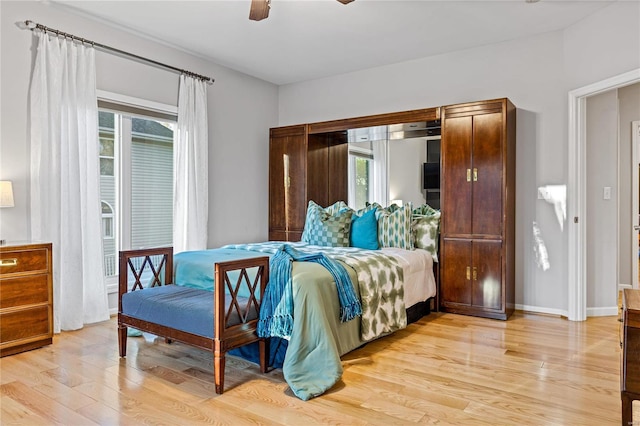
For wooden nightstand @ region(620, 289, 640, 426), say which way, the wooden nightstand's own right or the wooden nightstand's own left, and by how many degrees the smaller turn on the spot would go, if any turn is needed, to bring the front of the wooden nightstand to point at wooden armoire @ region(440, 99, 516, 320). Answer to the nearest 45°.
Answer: approximately 45° to the wooden nightstand's own right

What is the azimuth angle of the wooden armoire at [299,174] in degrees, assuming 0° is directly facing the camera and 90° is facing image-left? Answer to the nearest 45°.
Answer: approximately 45°

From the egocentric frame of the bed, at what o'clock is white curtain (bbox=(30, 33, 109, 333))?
The white curtain is roughly at 2 o'clock from the bed.

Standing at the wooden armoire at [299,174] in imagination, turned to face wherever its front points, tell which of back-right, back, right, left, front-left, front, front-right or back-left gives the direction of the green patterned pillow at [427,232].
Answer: left

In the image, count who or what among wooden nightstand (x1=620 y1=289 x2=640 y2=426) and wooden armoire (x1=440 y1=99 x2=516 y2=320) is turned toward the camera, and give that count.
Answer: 1

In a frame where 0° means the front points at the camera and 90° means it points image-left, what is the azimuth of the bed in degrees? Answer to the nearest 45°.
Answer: approximately 45°

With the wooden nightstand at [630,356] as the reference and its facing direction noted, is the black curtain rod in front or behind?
in front

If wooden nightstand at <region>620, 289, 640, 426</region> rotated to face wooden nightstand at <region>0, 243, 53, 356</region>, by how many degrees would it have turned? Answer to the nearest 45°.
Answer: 0° — it already faces it

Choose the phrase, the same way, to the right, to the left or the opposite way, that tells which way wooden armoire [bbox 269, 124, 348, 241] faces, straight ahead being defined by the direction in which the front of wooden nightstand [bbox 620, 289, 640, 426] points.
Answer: to the left

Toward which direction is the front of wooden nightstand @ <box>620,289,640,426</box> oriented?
to the viewer's left
